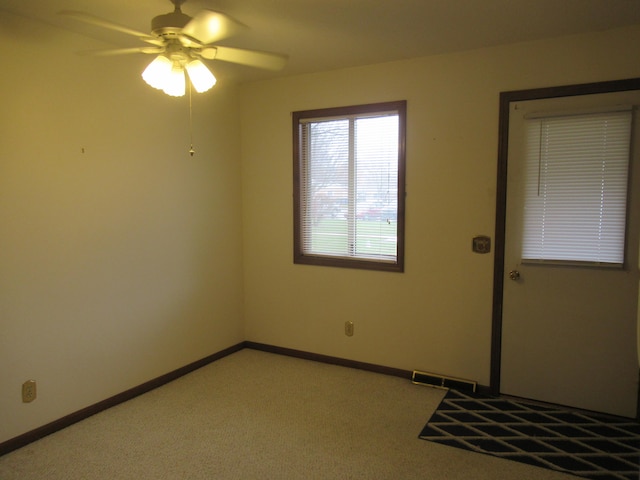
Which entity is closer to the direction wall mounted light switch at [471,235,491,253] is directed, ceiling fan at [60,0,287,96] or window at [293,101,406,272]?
the ceiling fan

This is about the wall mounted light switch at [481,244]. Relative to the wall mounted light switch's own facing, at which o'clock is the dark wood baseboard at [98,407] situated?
The dark wood baseboard is roughly at 2 o'clock from the wall mounted light switch.

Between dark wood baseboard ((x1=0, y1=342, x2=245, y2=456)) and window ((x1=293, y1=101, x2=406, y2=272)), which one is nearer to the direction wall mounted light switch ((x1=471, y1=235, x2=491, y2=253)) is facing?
the dark wood baseboard

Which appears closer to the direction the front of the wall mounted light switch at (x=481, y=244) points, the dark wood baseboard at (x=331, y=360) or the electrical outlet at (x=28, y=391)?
the electrical outlet

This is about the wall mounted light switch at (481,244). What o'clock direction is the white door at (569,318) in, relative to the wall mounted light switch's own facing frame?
The white door is roughly at 9 o'clock from the wall mounted light switch.

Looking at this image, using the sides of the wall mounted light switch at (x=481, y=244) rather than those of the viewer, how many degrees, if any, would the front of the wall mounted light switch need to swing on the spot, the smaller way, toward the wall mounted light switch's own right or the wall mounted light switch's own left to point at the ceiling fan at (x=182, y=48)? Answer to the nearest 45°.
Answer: approximately 45° to the wall mounted light switch's own right

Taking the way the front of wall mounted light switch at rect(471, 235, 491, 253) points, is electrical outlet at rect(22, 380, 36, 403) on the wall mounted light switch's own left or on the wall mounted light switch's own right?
on the wall mounted light switch's own right

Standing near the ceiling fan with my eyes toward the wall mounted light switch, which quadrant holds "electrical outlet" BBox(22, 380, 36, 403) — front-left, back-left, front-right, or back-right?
back-left

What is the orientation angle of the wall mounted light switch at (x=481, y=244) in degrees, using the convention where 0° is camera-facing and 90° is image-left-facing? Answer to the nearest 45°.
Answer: approximately 0°

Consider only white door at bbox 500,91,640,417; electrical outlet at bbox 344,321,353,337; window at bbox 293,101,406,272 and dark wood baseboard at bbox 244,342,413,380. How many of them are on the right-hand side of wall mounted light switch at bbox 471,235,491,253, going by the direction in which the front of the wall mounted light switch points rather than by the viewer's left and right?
3

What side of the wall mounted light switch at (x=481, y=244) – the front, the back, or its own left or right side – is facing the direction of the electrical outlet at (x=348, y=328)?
right
